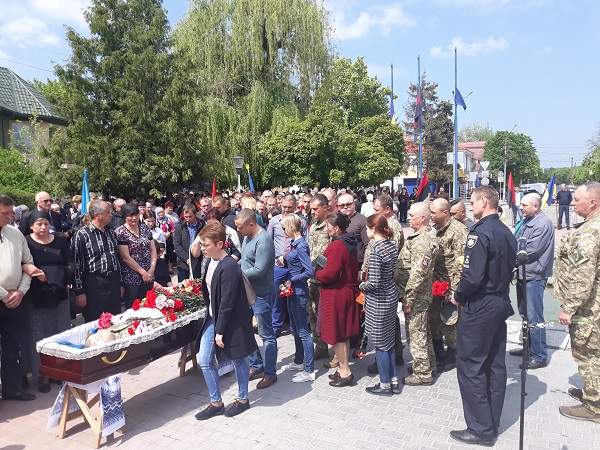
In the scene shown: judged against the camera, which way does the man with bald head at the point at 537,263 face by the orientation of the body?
to the viewer's left

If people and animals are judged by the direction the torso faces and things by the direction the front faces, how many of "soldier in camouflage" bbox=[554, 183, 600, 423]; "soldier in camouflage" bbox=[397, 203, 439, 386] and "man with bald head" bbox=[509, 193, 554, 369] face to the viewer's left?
3

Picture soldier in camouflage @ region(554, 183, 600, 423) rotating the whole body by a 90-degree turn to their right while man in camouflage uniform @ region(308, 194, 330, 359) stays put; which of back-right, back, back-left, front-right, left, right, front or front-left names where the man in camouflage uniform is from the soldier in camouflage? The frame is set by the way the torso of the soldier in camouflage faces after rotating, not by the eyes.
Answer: left

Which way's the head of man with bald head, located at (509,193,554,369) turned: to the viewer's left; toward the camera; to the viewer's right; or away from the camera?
to the viewer's left

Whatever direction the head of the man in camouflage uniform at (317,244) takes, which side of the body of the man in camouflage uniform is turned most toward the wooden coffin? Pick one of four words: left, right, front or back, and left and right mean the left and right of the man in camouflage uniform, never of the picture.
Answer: front

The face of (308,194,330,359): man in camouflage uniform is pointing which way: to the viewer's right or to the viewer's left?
to the viewer's left

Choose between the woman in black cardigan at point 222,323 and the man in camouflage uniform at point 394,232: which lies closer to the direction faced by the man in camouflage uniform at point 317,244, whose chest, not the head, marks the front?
the woman in black cardigan

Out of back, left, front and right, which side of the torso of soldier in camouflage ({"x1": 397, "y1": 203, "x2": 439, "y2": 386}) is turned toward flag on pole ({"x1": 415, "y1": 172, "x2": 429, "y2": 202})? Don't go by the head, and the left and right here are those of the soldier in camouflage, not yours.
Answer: right

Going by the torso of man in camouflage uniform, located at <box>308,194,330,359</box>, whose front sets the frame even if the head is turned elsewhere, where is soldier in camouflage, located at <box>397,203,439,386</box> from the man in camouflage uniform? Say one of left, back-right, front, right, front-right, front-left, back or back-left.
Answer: left

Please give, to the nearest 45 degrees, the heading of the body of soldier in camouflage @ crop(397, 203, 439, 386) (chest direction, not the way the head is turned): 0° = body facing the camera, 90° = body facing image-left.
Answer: approximately 90°

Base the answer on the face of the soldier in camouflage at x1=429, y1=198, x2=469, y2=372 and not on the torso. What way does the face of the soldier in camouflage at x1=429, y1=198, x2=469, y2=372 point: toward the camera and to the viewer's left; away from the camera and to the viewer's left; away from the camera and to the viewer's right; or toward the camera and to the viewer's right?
toward the camera and to the viewer's left

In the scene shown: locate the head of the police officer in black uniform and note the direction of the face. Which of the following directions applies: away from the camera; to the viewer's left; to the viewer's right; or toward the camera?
to the viewer's left

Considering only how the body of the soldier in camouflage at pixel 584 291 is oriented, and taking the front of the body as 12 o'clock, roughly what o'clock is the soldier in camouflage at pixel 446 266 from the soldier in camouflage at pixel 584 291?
the soldier in camouflage at pixel 446 266 is roughly at 1 o'clock from the soldier in camouflage at pixel 584 291.

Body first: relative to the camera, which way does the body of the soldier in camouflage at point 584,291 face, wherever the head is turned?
to the viewer's left
